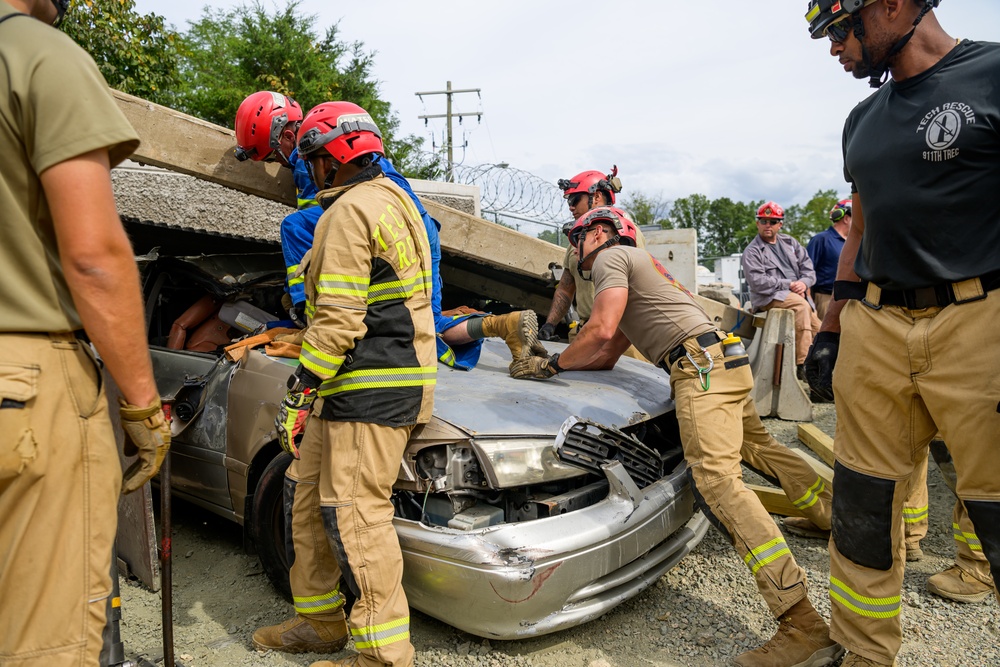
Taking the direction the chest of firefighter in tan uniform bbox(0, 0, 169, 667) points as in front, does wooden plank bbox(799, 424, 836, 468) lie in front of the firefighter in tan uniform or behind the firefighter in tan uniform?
in front

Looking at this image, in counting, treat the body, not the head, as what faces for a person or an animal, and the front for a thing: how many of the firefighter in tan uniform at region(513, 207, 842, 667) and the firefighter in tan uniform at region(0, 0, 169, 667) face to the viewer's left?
1

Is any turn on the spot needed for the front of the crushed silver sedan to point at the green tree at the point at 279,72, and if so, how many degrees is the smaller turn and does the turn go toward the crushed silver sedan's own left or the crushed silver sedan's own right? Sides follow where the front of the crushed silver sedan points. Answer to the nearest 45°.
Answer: approximately 135° to the crushed silver sedan's own left

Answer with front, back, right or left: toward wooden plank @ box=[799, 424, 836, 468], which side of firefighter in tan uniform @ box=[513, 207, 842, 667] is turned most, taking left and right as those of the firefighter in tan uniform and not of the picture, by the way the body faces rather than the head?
right

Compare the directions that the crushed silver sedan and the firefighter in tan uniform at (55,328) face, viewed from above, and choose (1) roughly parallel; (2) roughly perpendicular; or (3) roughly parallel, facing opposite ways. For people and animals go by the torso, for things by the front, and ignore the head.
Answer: roughly perpendicular

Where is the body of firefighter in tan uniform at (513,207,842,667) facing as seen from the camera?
to the viewer's left

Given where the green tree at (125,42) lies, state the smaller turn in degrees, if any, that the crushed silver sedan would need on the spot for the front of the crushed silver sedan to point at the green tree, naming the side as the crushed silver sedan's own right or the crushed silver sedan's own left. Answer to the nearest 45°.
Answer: approximately 180°

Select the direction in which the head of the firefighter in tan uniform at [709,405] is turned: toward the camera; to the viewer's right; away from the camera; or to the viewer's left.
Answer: to the viewer's left

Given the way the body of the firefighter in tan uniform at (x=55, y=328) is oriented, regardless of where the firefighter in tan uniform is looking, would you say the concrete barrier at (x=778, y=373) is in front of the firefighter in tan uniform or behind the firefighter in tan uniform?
in front

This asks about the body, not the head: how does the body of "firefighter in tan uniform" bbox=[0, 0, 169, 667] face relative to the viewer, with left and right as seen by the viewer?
facing away from the viewer and to the right of the viewer

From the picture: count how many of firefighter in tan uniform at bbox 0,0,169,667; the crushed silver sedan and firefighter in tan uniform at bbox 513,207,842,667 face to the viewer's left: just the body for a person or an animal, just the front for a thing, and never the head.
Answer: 1

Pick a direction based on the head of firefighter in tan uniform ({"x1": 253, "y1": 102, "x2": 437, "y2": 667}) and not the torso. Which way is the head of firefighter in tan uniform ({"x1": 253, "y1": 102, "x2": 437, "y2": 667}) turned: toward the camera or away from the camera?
away from the camera

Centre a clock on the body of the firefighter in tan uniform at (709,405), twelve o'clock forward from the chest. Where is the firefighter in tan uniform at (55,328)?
the firefighter in tan uniform at (55,328) is roughly at 10 o'clock from the firefighter in tan uniform at (709,405).

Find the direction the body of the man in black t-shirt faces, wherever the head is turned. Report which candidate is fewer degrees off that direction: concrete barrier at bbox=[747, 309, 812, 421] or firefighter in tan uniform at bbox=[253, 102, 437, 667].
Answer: the firefighter in tan uniform

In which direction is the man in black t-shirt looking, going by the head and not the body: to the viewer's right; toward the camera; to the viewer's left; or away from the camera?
to the viewer's left
